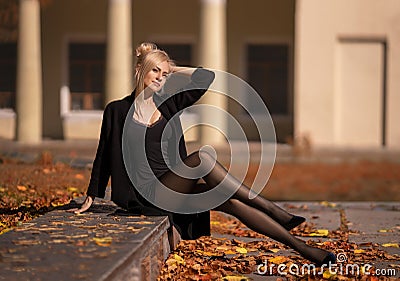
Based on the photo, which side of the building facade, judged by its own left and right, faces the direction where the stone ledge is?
front

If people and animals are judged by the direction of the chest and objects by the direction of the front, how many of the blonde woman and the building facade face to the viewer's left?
0

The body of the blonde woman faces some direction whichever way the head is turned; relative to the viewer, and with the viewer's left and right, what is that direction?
facing the viewer and to the right of the viewer

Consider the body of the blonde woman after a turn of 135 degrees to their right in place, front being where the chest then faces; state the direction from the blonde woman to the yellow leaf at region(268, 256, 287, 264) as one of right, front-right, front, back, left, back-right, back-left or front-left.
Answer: back

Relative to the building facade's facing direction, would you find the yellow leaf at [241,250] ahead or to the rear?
ahead

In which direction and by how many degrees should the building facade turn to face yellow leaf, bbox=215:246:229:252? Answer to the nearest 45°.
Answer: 0° — it already faces it

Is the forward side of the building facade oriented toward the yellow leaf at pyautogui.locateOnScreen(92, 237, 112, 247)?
yes

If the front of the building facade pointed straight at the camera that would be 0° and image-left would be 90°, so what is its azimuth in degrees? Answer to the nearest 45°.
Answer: approximately 0°

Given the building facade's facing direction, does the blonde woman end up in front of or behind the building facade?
in front

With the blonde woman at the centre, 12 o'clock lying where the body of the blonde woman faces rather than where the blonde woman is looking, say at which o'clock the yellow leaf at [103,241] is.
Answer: The yellow leaf is roughly at 2 o'clock from the blonde woman.

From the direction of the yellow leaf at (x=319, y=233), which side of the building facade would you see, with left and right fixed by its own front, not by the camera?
front
